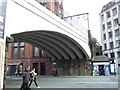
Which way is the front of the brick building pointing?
toward the camera
